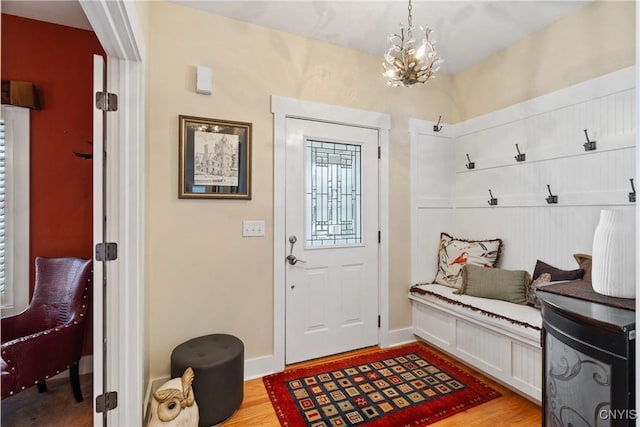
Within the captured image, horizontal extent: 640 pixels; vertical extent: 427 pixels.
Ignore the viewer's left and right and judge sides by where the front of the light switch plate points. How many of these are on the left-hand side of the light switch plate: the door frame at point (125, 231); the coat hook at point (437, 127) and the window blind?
1

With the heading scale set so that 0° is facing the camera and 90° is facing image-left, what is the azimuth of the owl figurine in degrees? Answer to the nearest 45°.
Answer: approximately 315°

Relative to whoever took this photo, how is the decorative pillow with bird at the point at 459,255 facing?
facing the viewer

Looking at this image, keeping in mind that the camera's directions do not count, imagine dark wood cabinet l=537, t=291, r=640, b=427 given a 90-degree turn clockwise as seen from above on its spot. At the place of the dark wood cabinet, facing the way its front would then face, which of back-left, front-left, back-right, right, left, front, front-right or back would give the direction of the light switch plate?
front-left

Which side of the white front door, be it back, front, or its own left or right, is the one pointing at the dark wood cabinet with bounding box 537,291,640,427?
front

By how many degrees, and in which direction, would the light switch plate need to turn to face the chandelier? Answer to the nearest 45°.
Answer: approximately 45° to its left

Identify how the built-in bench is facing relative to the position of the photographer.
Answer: facing the viewer and to the left of the viewer

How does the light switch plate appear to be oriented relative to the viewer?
toward the camera

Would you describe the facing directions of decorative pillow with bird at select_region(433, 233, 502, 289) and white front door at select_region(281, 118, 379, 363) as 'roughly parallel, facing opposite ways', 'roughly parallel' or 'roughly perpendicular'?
roughly perpendicular
